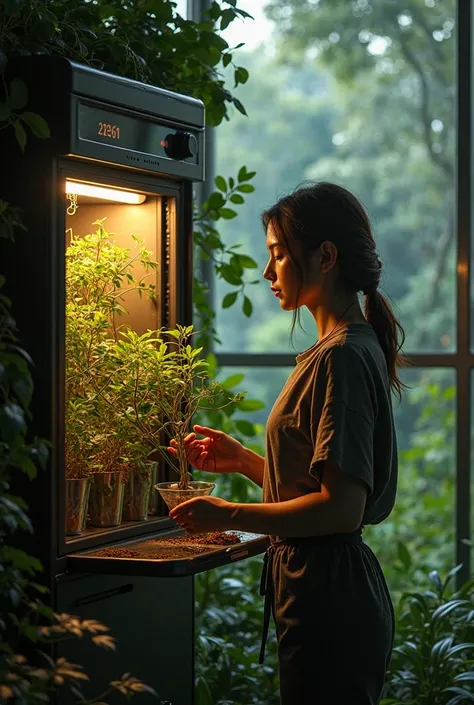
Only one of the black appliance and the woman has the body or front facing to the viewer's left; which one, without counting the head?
the woman

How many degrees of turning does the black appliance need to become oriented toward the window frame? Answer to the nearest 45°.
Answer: approximately 90° to its left

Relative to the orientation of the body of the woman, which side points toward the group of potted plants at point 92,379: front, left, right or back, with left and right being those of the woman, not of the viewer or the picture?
front

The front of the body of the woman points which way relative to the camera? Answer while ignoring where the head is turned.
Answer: to the viewer's left

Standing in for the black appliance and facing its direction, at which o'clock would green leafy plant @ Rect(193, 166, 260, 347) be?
The green leafy plant is roughly at 8 o'clock from the black appliance.

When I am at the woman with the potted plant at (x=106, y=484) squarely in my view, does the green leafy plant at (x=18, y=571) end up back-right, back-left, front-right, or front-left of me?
front-left

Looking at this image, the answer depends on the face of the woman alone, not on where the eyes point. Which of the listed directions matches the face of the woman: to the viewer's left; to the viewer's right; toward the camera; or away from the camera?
to the viewer's left

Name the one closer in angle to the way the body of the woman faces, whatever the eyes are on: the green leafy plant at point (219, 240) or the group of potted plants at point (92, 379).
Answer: the group of potted plants

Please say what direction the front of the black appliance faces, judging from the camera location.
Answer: facing the viewer and to the right of the viewer

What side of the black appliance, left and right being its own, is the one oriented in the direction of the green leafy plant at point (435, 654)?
left

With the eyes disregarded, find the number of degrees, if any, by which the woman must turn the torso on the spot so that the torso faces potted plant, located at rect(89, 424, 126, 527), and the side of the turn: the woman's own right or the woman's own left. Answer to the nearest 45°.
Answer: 0° — they already face it

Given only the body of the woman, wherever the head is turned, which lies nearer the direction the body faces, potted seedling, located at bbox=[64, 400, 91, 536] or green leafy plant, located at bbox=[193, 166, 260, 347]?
the potted seedling
